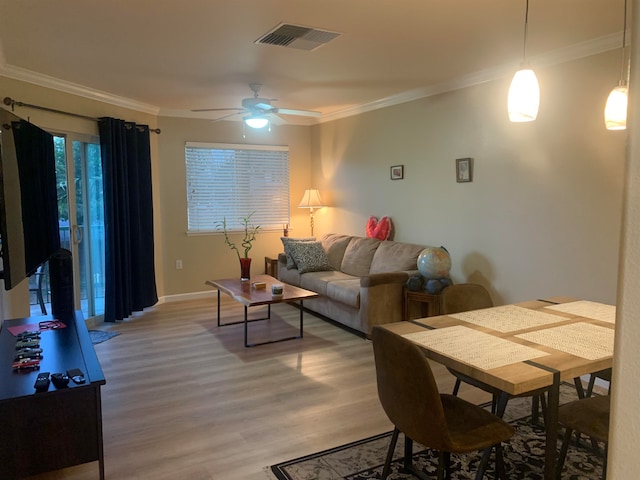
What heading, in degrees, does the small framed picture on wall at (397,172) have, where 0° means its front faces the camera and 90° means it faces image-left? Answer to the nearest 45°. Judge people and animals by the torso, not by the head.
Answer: approximately 45°

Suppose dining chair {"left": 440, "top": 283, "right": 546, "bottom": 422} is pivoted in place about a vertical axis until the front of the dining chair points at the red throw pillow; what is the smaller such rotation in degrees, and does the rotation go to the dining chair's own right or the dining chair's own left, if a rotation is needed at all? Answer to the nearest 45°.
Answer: approximately 180°

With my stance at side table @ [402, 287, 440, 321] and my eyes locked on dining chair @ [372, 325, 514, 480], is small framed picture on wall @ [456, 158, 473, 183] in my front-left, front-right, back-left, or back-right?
back-left

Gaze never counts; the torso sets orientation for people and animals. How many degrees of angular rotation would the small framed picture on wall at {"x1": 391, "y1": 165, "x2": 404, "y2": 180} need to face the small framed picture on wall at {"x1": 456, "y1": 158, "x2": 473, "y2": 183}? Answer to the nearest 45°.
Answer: approximately 90° to its left

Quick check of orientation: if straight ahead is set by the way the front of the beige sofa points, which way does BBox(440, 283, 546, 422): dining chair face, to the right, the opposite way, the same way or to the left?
to the left

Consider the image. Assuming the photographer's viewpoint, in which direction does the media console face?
facing to the right of the viewer

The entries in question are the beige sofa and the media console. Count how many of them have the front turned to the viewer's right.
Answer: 1

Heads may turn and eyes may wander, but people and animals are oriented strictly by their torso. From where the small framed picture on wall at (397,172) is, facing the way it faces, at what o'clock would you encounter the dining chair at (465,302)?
The dining chair is roughly at 10 o'clock from the small framed picture on wall.

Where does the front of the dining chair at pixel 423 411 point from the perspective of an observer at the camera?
facing away from the viewer and to the right of the viewer

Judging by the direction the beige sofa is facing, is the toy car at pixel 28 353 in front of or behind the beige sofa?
in front
